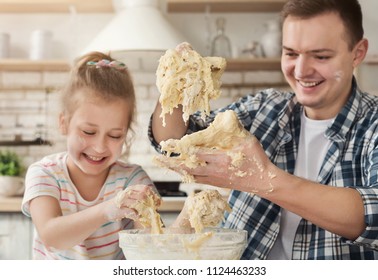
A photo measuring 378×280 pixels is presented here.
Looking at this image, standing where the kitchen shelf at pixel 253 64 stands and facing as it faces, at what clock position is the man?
The man is roughly at 12 o'clock from the kitchen shelf.

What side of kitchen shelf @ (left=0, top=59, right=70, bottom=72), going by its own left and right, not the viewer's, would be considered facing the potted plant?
front

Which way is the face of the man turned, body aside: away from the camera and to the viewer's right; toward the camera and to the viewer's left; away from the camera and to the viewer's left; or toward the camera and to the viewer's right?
toward the camera and to the viewer's left

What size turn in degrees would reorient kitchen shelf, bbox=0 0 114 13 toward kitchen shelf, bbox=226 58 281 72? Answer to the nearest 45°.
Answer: approximately 90° to its left

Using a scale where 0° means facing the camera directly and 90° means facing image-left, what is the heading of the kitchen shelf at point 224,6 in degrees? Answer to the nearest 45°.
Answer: approximately 0°

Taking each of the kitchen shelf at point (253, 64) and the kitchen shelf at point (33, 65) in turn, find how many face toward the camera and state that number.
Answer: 2

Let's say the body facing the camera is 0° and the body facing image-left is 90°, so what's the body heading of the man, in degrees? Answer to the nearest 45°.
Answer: approximately 45°

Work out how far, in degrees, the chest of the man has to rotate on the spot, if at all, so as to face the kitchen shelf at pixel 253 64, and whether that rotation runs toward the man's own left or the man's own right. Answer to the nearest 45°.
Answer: approximately 135° to the man's own right

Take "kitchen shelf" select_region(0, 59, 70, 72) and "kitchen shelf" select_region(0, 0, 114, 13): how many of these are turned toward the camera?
2

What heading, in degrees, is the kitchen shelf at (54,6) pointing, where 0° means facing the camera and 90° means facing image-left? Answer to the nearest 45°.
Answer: approximately 0°

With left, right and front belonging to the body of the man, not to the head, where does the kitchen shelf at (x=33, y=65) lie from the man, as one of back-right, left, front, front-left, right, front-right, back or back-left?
right

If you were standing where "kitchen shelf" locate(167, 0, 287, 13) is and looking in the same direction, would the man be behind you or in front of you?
in front
